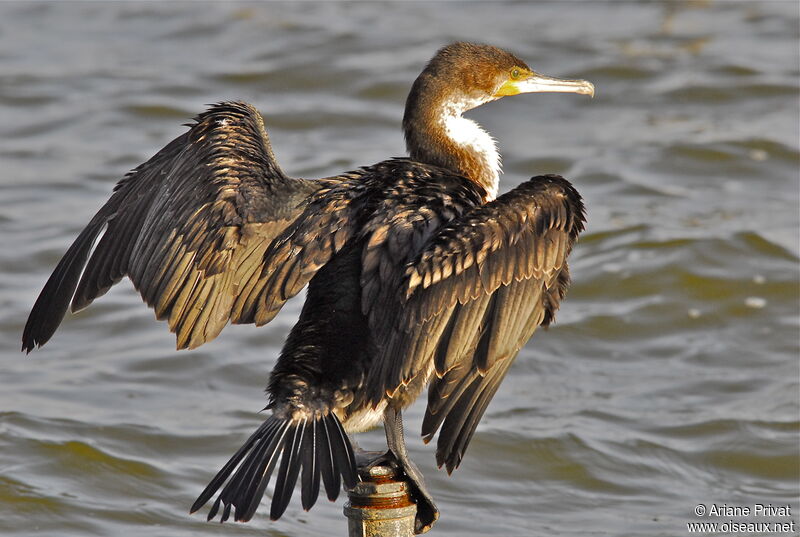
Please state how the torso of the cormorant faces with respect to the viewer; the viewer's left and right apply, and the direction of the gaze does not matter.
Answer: facing away from the viewer and to the right of the viewer
